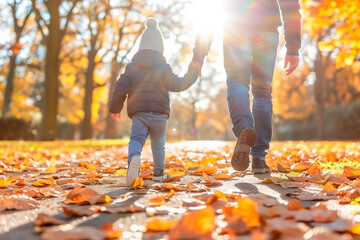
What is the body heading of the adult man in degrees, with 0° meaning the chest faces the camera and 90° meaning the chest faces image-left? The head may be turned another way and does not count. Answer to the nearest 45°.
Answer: approximately 180°

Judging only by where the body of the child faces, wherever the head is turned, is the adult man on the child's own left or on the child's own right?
on the child's own right

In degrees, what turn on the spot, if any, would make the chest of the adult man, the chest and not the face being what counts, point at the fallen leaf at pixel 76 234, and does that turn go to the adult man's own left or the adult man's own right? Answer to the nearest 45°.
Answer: approximately 180°

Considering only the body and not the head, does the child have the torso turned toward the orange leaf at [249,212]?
no

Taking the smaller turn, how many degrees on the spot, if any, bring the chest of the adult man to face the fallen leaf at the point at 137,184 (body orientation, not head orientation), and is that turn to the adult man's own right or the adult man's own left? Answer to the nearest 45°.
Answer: approximately 135° to the adult man's own left

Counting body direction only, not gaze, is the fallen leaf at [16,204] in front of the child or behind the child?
behind

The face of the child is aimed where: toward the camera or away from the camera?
away from the camera

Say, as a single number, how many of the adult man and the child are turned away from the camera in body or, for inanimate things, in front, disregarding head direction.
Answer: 2

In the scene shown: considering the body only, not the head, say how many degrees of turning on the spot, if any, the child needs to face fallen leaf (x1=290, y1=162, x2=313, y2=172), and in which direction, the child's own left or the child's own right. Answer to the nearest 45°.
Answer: approximately 90° to the child's own right

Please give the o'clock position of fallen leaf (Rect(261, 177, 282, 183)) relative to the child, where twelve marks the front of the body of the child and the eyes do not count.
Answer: The fallen leaf is roughly at 4 o'clock from the child.

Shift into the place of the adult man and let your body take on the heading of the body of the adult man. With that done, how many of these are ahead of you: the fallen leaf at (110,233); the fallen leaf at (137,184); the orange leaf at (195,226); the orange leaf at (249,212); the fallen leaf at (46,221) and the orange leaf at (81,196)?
0

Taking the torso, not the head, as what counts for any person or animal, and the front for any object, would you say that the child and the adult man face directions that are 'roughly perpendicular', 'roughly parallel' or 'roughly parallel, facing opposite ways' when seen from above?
roughly parallel

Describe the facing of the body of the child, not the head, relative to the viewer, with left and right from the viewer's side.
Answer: facing away from the viewer

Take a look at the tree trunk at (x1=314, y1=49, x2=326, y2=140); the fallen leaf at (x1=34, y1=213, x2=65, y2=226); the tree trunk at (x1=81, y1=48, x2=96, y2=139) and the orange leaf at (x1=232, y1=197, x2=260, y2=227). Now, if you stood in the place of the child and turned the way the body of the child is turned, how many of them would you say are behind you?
2

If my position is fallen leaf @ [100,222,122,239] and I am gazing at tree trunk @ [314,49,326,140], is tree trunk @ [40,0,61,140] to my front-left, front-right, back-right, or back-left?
front-left
